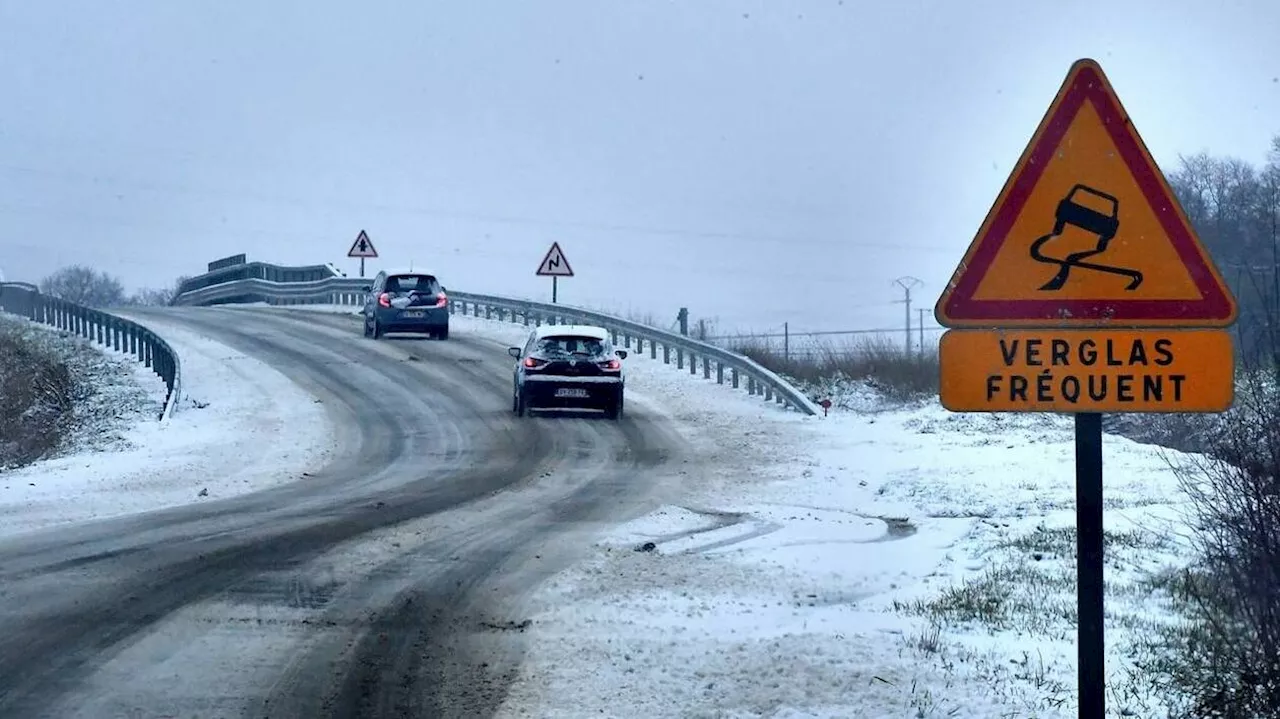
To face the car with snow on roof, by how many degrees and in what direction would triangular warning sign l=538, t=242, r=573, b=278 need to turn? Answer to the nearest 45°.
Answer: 0° — it already faces it

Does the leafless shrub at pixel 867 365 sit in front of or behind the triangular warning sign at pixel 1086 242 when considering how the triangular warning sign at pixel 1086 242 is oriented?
behind

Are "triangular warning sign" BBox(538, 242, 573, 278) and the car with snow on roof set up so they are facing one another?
yes

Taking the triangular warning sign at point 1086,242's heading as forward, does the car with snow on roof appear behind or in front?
behind

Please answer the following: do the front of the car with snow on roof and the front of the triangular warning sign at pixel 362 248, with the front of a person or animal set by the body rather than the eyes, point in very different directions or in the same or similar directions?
very different directions

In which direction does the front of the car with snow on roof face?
away from the camera

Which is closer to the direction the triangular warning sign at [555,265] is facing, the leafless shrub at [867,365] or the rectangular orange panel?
the rectangular orange panel

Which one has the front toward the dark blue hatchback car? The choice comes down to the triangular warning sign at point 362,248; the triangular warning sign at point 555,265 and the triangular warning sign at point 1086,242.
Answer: the triangular warning sign at point 362,248

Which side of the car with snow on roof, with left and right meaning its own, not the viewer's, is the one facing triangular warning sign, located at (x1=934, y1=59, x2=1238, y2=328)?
back

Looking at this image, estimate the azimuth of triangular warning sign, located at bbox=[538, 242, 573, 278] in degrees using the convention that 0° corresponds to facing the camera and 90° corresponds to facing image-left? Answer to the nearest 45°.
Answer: approximately 0°

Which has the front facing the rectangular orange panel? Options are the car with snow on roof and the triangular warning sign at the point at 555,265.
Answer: the triangular warning sign

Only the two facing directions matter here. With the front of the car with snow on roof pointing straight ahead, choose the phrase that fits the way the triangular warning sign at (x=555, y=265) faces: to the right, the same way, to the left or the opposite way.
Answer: the opposite way
